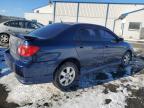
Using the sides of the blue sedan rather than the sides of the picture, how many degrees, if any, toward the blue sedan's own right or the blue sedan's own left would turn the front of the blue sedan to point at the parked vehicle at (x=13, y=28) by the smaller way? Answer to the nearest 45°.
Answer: approximately 90° to the blue sedan's own left

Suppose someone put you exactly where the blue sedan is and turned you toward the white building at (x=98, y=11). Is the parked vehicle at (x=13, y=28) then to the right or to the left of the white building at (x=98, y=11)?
left

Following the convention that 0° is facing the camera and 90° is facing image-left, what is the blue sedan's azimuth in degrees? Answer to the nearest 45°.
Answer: approximately 225°

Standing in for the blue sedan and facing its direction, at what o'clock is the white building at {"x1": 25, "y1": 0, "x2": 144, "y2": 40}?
The white building is roughly at 11 o'clock from the blue sedan.

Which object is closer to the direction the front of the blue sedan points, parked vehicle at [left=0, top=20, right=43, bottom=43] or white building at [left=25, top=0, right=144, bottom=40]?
the white building
